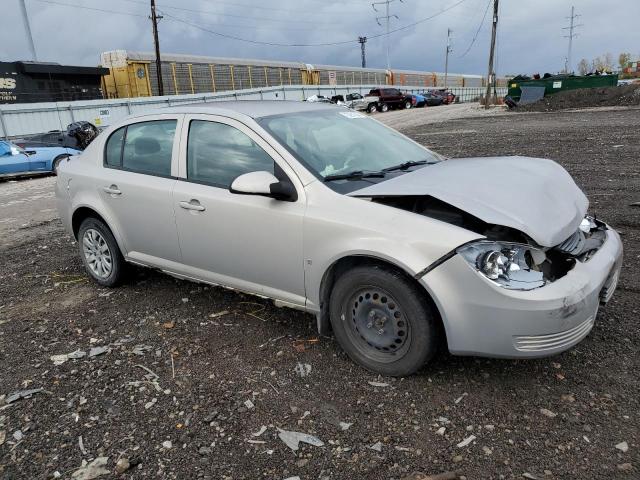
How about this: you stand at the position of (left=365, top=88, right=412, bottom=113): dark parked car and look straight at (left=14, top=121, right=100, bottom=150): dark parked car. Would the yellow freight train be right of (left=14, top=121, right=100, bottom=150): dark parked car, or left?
right

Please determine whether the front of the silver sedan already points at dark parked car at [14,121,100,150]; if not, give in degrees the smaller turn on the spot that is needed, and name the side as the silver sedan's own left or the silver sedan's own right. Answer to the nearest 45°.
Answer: approximately 180°

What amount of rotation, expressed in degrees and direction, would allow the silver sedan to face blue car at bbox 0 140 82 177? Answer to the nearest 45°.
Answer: approximately 180°

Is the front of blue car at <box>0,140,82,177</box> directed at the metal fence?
no

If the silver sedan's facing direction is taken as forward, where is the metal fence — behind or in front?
behind

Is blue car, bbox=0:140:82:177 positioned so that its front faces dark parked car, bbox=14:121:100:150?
no

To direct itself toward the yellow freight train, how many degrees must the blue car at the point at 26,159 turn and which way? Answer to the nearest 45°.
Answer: approximately 45° to its left

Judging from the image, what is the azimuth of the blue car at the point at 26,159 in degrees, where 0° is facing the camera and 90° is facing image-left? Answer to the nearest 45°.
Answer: approximately 270°

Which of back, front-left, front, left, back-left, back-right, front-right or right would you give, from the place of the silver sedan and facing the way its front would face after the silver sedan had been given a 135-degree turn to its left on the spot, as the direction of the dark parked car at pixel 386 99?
front

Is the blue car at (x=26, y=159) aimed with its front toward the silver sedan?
no

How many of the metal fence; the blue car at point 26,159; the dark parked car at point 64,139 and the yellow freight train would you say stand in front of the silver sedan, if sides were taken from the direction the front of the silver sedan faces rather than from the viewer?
0

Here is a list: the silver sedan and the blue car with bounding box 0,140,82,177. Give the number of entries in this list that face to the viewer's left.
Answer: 0

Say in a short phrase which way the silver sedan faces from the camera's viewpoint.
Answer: facing the viewer and to the right of the viewer
